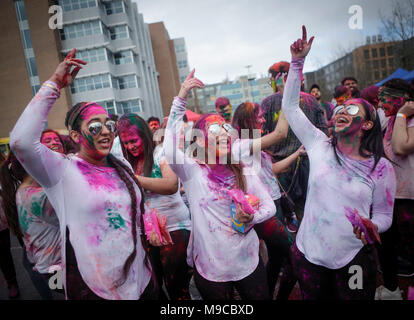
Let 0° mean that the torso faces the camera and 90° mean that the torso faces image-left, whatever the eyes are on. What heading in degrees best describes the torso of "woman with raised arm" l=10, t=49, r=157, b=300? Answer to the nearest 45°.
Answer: approximately 315°

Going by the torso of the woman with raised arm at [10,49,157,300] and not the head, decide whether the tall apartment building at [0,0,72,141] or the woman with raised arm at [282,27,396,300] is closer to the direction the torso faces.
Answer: the woman with raised arm at [282,27,396,300]

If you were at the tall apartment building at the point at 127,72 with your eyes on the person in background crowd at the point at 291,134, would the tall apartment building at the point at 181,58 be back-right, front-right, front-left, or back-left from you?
back-left

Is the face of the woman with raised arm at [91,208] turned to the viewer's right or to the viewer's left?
to the viewer's right

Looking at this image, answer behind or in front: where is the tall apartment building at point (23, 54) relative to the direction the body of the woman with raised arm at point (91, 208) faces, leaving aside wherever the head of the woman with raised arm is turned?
behind
